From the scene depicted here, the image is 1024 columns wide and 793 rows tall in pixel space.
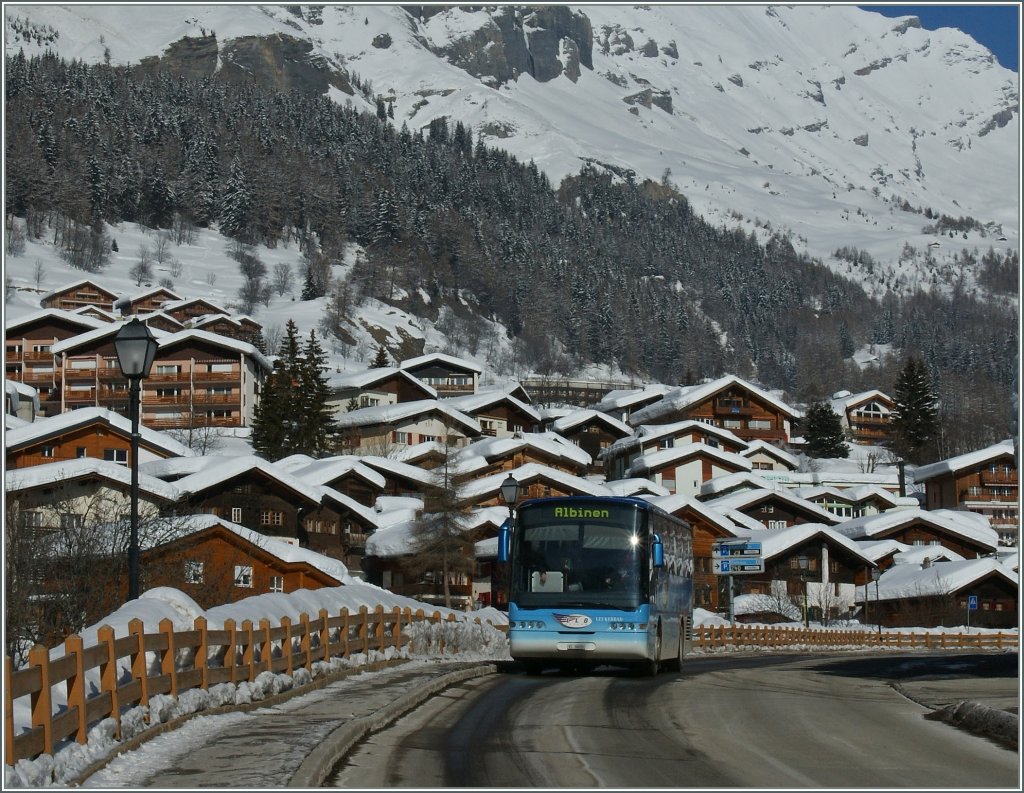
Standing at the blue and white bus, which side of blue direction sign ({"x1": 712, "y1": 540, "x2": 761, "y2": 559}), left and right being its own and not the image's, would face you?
front

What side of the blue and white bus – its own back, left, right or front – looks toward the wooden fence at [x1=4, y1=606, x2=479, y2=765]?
front

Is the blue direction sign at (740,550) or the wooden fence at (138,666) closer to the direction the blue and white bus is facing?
the wooden fence

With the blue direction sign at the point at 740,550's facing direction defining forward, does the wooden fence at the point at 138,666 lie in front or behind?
in front

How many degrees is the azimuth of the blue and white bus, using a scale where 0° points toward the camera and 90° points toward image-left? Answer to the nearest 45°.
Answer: approximately 0°

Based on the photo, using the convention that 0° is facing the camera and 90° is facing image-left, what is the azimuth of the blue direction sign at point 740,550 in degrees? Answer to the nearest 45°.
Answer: approximately 0°

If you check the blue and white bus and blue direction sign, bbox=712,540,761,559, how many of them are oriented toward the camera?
2
